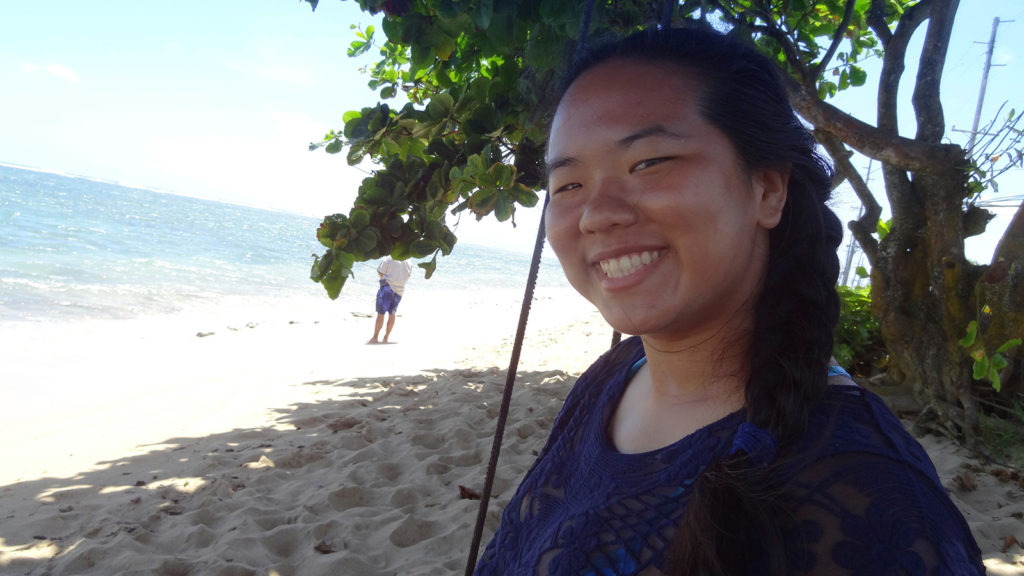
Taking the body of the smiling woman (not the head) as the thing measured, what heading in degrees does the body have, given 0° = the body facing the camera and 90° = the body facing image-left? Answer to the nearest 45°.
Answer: approximately 45°

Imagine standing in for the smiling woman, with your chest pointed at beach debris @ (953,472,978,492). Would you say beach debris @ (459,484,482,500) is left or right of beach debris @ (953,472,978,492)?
left

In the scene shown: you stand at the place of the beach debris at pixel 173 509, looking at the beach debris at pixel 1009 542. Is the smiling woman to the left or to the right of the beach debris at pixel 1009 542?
right

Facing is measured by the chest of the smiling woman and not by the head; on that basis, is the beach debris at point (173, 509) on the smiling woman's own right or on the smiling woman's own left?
on the smiling woman's own right

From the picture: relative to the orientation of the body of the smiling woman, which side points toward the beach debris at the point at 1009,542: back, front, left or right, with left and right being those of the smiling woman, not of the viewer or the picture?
back

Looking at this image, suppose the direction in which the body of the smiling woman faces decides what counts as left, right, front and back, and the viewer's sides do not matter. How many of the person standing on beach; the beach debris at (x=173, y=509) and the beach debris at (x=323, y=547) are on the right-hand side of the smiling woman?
3

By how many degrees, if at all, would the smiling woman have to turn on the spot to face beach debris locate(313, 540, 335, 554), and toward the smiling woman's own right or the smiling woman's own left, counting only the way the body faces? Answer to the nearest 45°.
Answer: approximately 90° to the smiling woman's own right

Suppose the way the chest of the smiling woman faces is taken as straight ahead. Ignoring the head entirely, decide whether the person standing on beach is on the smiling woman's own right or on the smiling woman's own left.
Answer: on the smiling woman's own right

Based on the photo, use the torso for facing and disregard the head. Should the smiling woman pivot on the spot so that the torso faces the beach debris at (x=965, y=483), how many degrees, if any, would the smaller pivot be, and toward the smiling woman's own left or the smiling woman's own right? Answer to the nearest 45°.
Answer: approximately 180°
